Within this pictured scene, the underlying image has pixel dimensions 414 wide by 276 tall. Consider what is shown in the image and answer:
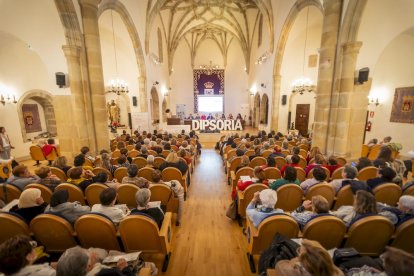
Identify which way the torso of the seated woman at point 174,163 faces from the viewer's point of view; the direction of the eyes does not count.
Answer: away from the camera

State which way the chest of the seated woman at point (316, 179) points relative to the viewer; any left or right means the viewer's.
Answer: facing away from the viewer and to the left of the viewer

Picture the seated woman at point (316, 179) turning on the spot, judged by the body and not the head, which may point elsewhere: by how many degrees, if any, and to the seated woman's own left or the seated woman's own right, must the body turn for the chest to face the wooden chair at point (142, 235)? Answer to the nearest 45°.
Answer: approximately 90° to the seated woman's own left

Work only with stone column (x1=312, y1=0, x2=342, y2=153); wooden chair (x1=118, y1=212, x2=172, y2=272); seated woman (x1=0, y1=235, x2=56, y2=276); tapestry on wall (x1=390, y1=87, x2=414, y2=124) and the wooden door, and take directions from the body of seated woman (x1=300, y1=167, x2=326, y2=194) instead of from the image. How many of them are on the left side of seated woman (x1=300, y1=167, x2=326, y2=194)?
2

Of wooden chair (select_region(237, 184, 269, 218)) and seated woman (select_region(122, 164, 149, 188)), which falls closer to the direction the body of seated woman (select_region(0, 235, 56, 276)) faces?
the seated woman

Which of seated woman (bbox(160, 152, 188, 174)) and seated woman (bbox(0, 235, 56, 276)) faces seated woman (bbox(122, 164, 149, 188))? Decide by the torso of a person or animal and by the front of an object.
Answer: seated woman (bbox(0, 235, 56, 276))

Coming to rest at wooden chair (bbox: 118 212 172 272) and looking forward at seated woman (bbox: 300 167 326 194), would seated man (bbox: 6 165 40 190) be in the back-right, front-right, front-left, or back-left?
back-left

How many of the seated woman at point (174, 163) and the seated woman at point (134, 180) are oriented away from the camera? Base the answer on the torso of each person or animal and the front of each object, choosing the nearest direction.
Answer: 2

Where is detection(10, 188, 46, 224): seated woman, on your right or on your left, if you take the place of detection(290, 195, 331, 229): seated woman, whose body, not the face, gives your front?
on your left

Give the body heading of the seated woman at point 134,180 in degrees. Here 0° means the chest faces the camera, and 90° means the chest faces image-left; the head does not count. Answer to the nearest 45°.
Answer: approximately 180°

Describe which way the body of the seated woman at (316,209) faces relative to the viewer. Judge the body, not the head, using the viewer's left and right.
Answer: facing away from the viewer and to the left of the viewer

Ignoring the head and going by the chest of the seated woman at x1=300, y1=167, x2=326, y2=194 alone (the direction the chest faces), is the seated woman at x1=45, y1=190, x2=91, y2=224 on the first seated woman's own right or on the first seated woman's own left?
on the first seated woman's own left

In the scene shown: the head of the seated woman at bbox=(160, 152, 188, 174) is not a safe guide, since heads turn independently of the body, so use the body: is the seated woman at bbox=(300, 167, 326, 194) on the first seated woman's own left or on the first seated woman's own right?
on the first seated woman's own right
